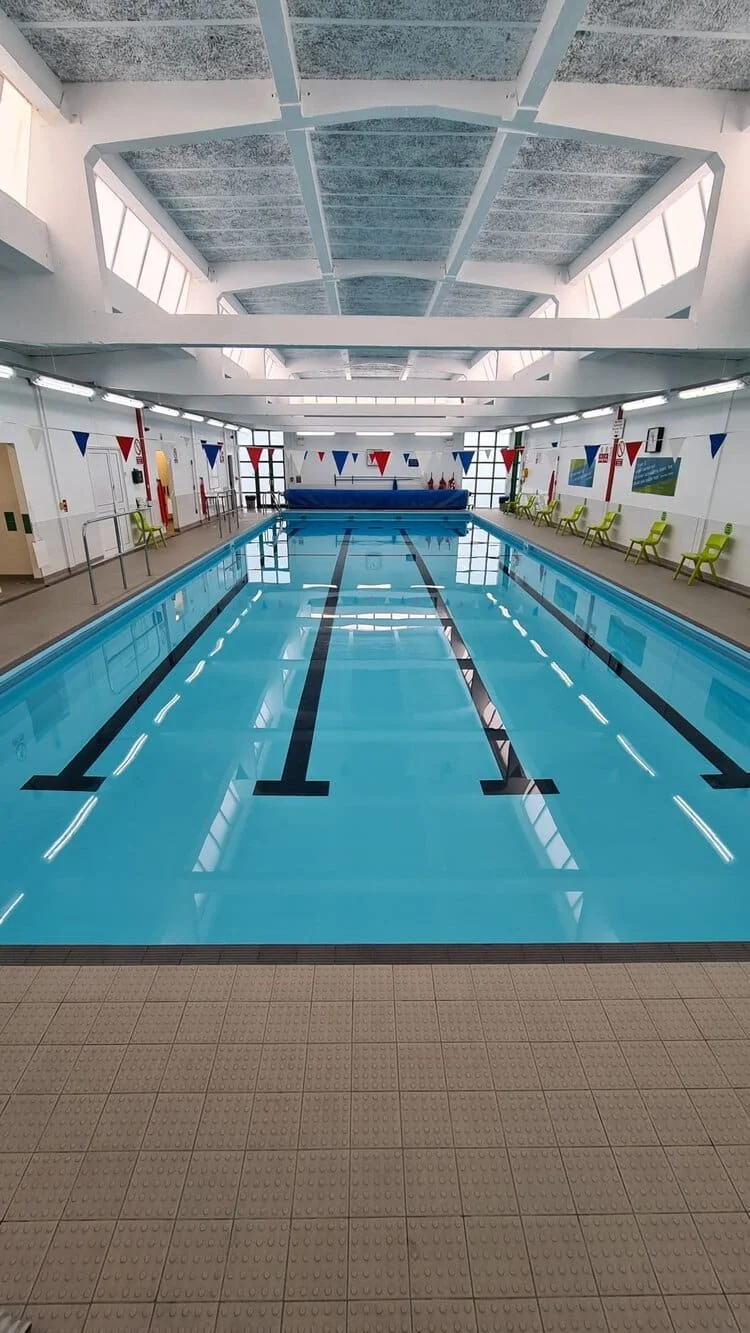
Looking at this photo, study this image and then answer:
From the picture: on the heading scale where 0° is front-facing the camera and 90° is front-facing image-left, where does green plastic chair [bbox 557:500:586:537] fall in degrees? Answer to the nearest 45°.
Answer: approximately 90°

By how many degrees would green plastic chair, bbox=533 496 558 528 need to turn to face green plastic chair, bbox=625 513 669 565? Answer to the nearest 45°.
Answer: approximately 90° to its left

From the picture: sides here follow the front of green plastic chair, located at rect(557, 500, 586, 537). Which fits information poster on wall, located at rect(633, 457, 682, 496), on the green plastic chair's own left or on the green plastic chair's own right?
on the green plastic chair's own left

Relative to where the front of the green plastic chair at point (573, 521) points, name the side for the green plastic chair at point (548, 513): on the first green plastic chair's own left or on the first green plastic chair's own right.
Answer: on the first green plastic chair's own right

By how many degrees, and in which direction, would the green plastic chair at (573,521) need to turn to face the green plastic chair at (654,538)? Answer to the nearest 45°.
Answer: approximately 90° to its left

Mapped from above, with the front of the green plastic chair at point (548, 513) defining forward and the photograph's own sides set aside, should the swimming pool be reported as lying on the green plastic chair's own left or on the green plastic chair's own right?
on the green plastic chair's own left

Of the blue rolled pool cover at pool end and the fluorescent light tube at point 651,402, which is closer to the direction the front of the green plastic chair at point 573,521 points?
the blue rolled pool cover at pool end

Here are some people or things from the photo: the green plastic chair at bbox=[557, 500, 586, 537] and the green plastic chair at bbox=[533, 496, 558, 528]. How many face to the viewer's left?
2

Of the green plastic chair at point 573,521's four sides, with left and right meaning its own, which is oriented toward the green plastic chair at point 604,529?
left

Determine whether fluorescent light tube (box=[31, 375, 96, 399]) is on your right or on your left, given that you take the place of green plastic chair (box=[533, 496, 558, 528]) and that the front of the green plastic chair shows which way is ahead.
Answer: on your left

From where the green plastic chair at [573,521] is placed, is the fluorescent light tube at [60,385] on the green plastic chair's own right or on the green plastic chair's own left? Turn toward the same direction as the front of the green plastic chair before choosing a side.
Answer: on the green plastic chair's own left

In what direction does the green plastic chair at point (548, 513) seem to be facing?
to the viewer's left
